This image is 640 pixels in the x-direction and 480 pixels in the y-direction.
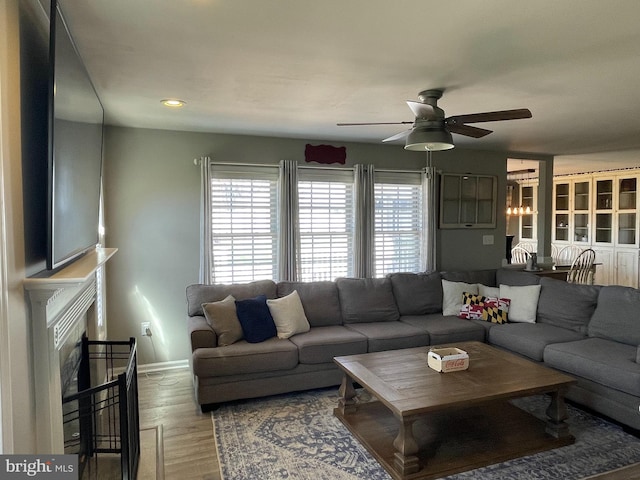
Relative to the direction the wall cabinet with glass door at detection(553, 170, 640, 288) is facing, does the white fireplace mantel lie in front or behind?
in front

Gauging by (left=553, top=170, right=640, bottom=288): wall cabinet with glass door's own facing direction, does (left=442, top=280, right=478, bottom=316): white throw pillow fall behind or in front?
in front

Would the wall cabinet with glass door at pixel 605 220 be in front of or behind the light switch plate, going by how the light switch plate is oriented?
behind

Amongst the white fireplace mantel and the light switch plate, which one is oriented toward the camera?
the light switch plate

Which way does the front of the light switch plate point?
toward the camera

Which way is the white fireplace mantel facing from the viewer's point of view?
to the viewer's right

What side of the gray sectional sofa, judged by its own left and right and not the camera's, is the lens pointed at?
front

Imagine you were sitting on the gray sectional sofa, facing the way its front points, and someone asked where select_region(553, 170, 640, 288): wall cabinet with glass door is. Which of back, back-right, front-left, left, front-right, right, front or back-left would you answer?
back-left

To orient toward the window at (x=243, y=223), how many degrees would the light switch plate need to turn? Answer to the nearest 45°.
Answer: approximately 45° to its right

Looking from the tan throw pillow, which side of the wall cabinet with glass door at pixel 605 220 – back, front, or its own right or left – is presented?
front

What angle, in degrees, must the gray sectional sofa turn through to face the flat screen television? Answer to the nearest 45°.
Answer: approximately 45° to its right

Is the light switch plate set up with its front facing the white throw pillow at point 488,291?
yes

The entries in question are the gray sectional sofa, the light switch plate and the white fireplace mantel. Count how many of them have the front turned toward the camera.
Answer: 2

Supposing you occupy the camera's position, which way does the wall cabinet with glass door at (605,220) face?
facing the viewer and to the left of the viewer
